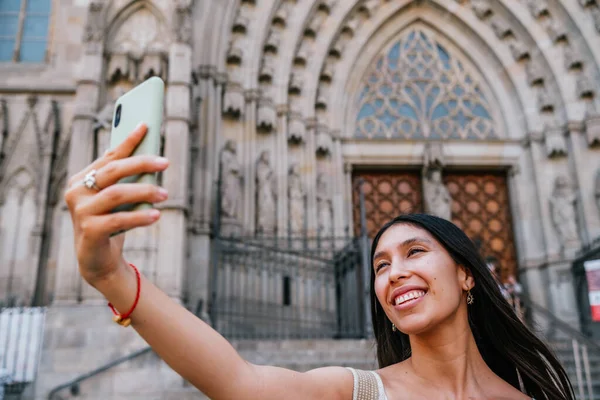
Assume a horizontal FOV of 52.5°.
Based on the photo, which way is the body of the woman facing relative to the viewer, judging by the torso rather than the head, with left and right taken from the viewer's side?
facing the viewer and to the left of the viewer

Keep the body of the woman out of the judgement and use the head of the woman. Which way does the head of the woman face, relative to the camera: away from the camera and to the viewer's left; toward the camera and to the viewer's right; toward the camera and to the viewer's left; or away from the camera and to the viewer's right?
toward the camera and to the viewer's left

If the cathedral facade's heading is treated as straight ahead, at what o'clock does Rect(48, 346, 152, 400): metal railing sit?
The metal railing is roughly at 1 o'clock from the cathedral facade.

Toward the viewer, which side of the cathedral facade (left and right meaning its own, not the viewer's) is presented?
front

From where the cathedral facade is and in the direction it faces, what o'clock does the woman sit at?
The woman is roughly at 12 o'clock from the cathedral facade.

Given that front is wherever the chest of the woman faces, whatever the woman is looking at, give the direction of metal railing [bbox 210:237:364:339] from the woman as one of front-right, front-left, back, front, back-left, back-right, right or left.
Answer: back-right

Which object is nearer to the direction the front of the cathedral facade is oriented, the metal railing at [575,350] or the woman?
the woman

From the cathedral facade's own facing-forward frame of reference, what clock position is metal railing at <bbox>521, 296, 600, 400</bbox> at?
The metal railing is roughly at 10 o'clock from the cathedral facade.

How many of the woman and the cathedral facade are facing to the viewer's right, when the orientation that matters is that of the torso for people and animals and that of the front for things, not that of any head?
0

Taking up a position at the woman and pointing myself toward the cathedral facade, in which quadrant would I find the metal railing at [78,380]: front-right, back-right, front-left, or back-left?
front-left
